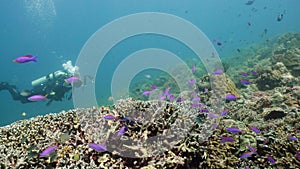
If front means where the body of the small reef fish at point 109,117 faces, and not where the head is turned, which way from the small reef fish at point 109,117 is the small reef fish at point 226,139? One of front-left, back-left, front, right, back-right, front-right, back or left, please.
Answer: back

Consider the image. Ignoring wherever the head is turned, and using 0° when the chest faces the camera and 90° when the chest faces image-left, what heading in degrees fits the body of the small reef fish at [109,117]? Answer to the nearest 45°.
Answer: approximately 90°

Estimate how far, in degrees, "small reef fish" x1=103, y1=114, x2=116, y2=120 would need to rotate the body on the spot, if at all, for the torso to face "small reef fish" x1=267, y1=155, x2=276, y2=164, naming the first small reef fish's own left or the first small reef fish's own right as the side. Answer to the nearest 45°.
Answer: approximately 180°

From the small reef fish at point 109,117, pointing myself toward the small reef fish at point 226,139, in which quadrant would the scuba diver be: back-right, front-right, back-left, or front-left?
back-left

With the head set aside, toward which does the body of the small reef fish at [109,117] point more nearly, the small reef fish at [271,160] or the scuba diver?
the scuba diver

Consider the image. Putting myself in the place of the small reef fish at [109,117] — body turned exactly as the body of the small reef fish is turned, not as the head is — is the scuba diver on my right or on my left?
on my right
